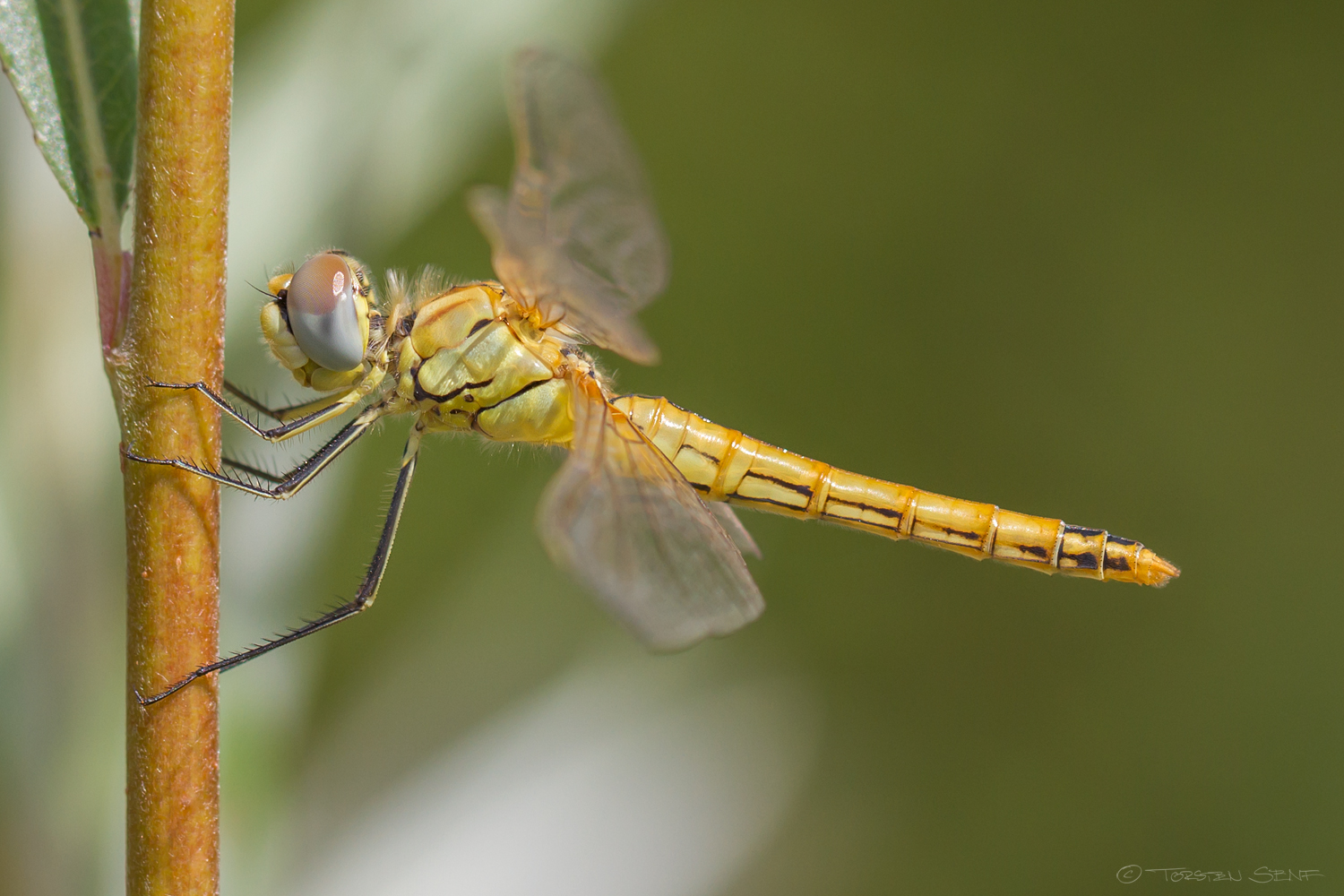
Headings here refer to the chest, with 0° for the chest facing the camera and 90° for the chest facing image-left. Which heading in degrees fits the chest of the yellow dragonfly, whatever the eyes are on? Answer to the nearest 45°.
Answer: approximately 90°
